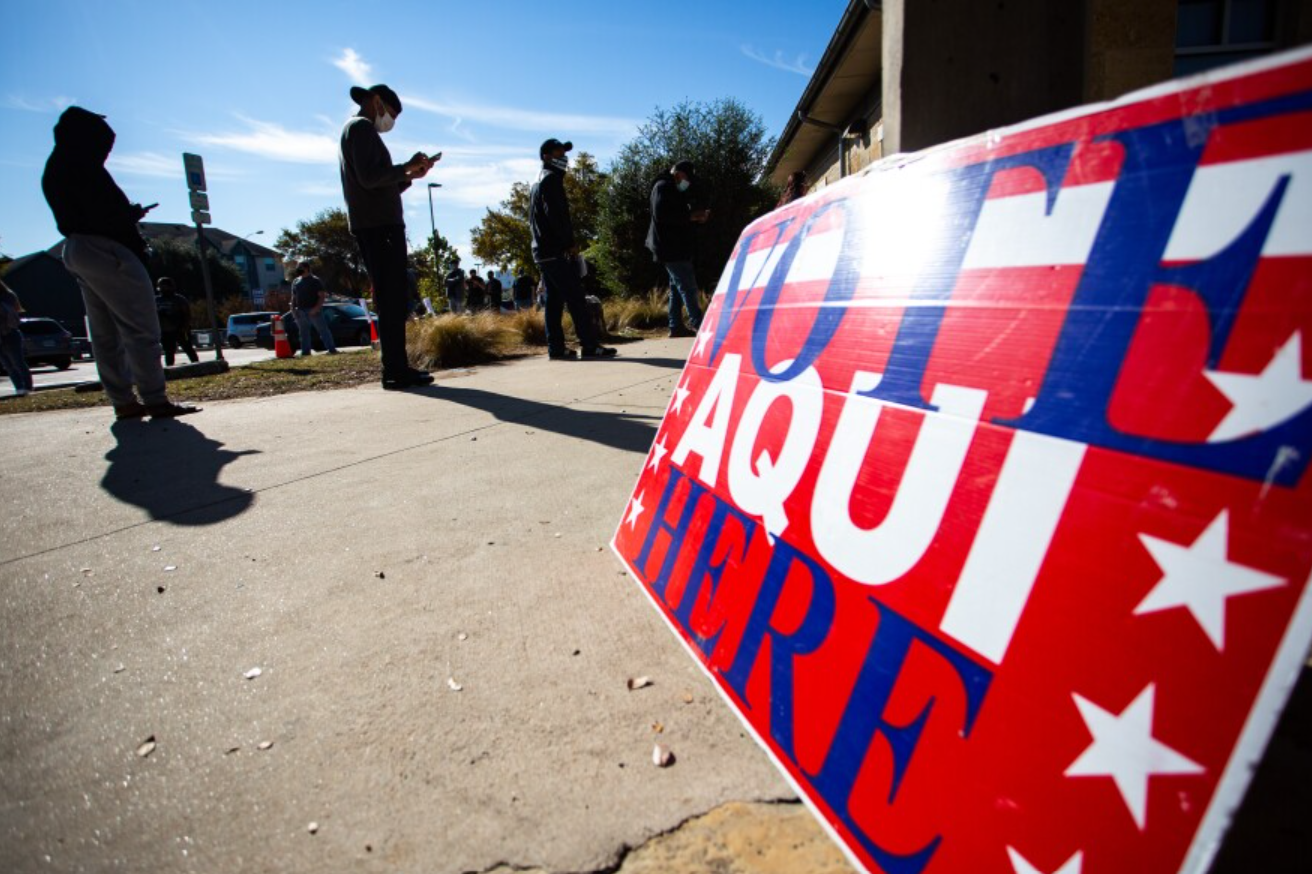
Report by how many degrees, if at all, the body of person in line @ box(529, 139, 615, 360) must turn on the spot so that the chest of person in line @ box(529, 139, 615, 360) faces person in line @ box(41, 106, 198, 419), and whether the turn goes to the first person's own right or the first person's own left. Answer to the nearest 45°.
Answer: approximately 135° to the first person's own right

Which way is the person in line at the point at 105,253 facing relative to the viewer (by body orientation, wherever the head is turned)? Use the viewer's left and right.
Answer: facing to the right of the viewer

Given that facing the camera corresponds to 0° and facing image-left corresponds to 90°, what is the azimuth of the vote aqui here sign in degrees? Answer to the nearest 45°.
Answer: approximately 45°

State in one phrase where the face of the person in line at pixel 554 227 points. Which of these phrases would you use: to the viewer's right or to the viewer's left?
to the viewer's right

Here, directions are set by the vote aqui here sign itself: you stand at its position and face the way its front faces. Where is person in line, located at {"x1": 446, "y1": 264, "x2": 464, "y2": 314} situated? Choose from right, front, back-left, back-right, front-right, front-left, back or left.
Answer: right

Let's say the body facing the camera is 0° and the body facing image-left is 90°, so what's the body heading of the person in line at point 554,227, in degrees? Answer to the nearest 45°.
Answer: approximately 270°

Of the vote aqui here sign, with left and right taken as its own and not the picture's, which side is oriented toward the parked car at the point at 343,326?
right

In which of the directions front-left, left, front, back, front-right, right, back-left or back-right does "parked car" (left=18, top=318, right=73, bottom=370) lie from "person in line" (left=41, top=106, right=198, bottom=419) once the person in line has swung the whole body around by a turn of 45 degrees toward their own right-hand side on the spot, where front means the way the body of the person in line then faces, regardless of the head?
back-left

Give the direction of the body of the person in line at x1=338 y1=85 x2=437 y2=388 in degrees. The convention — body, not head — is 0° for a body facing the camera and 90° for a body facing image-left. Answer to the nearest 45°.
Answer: approximately 270°

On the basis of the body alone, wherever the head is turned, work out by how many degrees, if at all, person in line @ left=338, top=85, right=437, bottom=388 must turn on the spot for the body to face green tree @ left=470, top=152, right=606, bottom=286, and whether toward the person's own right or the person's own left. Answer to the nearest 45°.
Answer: approximately 90° to the person's own left
